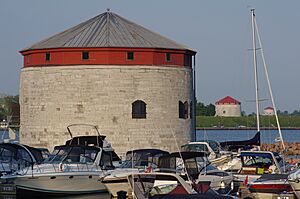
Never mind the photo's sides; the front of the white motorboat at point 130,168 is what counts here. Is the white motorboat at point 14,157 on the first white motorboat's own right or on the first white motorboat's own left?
on the first white motorboat's own right

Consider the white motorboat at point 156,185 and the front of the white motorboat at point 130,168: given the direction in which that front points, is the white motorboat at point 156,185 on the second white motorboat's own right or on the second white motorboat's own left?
on the second white motorboat's own left
